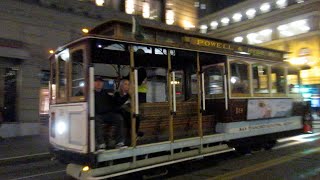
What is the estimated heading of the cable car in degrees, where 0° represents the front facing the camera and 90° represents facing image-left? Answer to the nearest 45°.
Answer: approximately 45°

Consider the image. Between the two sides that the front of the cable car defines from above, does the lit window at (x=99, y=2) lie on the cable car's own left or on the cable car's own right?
on the cable car's own right

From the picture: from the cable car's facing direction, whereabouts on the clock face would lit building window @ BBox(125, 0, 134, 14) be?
The lit building window is roughly at 4 o'clock from the cable car.
